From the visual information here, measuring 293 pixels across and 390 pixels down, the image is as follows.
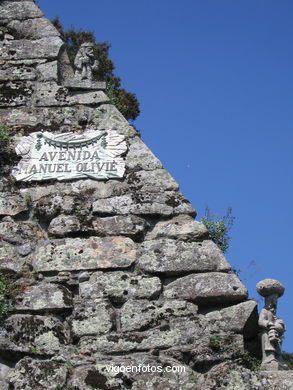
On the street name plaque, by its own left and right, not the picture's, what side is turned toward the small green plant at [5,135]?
right

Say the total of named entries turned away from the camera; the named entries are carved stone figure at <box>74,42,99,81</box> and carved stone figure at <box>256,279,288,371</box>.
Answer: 0

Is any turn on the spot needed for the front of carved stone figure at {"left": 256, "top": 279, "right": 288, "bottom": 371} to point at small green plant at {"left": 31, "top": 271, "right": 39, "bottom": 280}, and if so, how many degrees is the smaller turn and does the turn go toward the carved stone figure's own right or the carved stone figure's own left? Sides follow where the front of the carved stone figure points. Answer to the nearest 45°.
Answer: approximately 135° to the carved stone figure's own right

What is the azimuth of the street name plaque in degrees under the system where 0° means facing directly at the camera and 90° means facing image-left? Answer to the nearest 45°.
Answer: approximately 0°

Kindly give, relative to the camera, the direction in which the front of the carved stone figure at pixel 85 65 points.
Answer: facing the viewer and to the right of the viewer

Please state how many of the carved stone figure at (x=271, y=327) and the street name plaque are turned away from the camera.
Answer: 0

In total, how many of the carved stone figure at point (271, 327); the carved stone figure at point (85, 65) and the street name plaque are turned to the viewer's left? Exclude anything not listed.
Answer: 0
